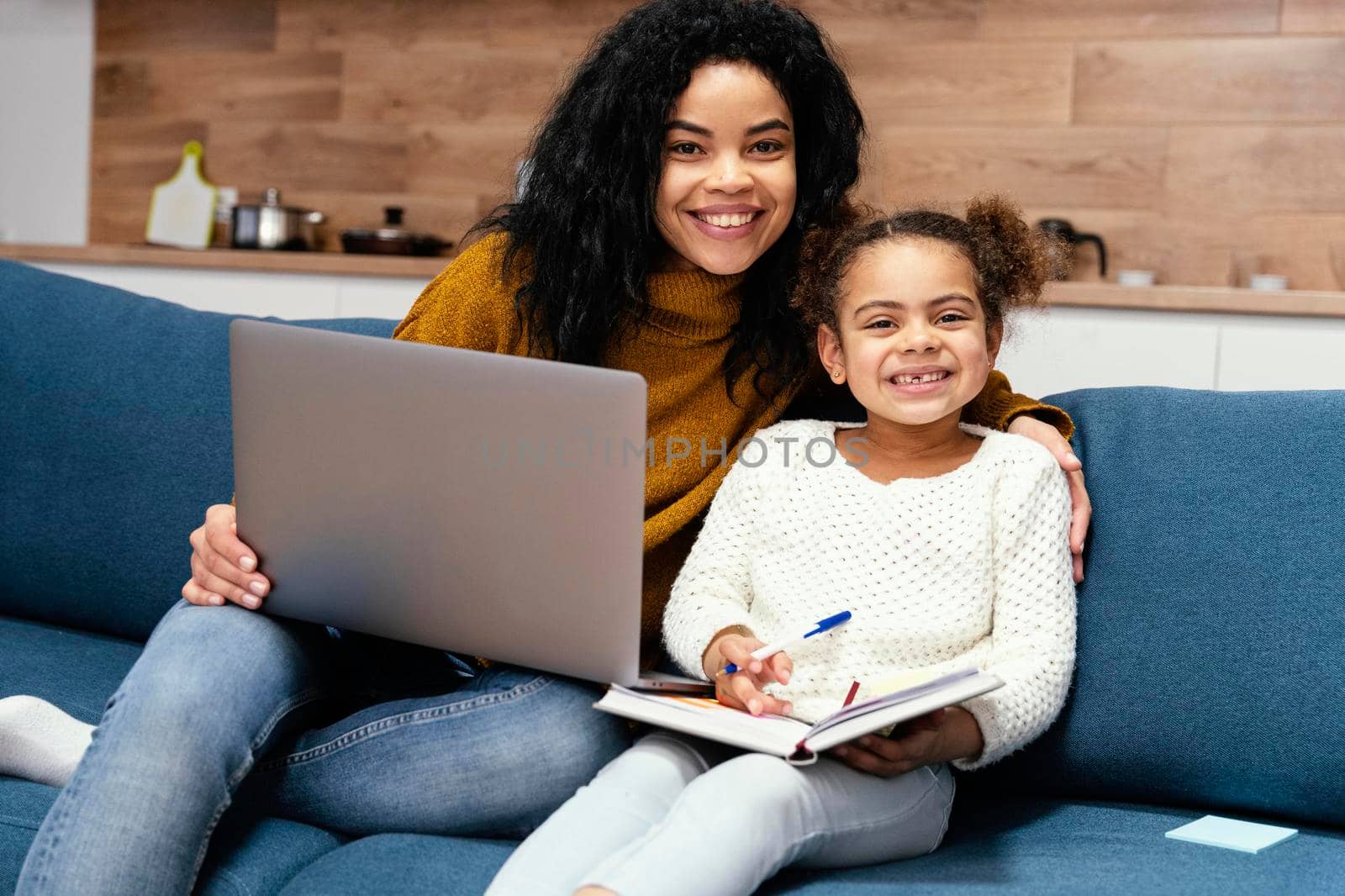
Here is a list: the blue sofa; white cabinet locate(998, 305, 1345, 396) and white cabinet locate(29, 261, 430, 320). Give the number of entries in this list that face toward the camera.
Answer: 3

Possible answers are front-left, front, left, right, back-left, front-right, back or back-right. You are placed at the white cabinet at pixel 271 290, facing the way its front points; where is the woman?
front

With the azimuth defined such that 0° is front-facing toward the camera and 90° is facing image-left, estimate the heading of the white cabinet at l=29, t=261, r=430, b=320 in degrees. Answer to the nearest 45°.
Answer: approximately 0°

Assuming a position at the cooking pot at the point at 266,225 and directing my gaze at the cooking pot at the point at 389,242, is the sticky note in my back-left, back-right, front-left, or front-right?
front-right

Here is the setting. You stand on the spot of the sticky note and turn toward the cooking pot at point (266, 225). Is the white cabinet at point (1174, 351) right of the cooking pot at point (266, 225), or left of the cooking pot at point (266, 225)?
right

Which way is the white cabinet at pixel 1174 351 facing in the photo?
toward the camera

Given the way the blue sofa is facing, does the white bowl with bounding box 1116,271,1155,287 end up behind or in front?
behind

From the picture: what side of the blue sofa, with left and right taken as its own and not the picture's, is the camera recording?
front

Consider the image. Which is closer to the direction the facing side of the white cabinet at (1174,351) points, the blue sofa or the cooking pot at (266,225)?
the blue sofa

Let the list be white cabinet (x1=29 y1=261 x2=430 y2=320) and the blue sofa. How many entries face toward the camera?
2

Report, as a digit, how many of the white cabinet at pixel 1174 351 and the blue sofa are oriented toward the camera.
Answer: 2
